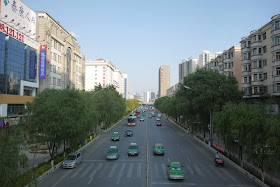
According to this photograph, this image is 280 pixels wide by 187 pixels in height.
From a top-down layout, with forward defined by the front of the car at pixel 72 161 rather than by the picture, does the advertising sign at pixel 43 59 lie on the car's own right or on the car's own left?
on the car's own right

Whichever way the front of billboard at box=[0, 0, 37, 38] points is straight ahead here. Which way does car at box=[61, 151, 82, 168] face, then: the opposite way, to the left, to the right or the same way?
to the right

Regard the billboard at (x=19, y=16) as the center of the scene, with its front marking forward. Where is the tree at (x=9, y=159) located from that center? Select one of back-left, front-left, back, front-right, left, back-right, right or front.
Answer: front-right

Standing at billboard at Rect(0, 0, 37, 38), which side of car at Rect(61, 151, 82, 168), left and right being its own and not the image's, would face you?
right

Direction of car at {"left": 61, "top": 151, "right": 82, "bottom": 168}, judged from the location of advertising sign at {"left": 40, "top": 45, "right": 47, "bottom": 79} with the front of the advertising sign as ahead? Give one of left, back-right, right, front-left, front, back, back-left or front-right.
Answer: front

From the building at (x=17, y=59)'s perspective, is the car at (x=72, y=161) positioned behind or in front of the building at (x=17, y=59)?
in front

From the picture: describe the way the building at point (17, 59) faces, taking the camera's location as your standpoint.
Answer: facing the viewer and to the right of the viewer

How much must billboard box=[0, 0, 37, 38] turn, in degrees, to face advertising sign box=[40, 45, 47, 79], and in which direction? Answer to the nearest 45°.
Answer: approximately 90° to its left

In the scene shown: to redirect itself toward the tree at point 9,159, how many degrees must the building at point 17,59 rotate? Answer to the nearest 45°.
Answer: approximately 45° to its right

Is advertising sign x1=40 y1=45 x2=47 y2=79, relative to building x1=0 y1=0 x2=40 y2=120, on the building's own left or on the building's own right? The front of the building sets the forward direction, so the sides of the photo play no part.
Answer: on the building's own left

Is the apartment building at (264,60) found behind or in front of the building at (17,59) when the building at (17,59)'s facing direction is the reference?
in front

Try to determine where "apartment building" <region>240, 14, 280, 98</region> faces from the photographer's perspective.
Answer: facing the viewer and to the left of the viewer
